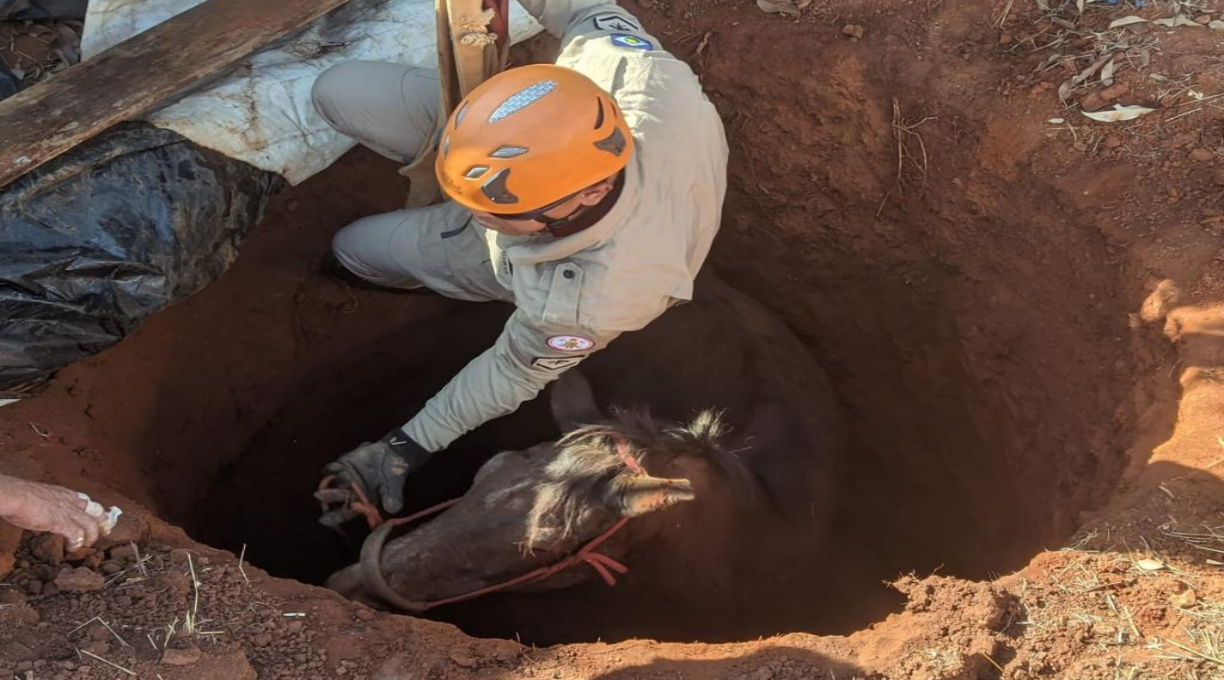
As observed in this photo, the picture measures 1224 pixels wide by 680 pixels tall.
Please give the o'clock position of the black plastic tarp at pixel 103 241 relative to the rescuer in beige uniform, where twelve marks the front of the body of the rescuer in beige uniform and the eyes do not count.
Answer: The black plastic tarp is roughly at 12 o'clock from the rescuer in beige uniform.

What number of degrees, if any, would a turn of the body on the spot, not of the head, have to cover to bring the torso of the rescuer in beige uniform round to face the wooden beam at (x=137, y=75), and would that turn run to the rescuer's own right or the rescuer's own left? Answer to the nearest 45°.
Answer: approximately 45° to the rescuer's own right

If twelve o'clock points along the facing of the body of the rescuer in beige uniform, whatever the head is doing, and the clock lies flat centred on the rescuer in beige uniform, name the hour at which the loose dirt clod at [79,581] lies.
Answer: The loose dirt clod is roughly at 11 o'clock from the rescuer in beige uniform.

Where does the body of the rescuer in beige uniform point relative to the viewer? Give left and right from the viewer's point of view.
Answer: facing to the left of the viewer

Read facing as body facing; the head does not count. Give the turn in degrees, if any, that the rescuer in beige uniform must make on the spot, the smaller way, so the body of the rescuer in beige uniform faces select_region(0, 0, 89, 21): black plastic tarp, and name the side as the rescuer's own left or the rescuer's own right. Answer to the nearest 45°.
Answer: approximately 45° to the rescuer's own right
